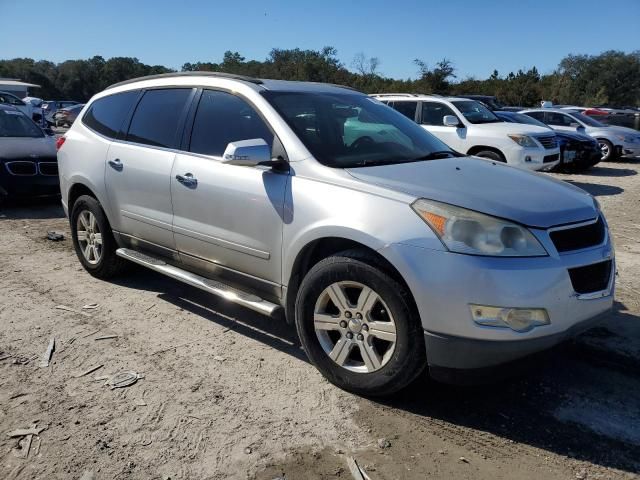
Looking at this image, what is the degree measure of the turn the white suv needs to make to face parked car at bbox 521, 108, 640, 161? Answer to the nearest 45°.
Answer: approximately 90° to its left

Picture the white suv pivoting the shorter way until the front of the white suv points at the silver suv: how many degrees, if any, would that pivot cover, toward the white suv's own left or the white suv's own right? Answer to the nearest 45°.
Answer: approximately 45° to the white suv's own right

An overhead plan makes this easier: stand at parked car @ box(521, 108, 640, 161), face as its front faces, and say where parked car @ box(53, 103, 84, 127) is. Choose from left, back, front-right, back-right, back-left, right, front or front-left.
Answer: back-right

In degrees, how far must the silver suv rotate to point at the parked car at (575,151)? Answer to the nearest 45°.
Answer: approximately 90° to its left

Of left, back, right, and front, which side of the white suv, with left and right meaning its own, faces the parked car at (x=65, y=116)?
back
